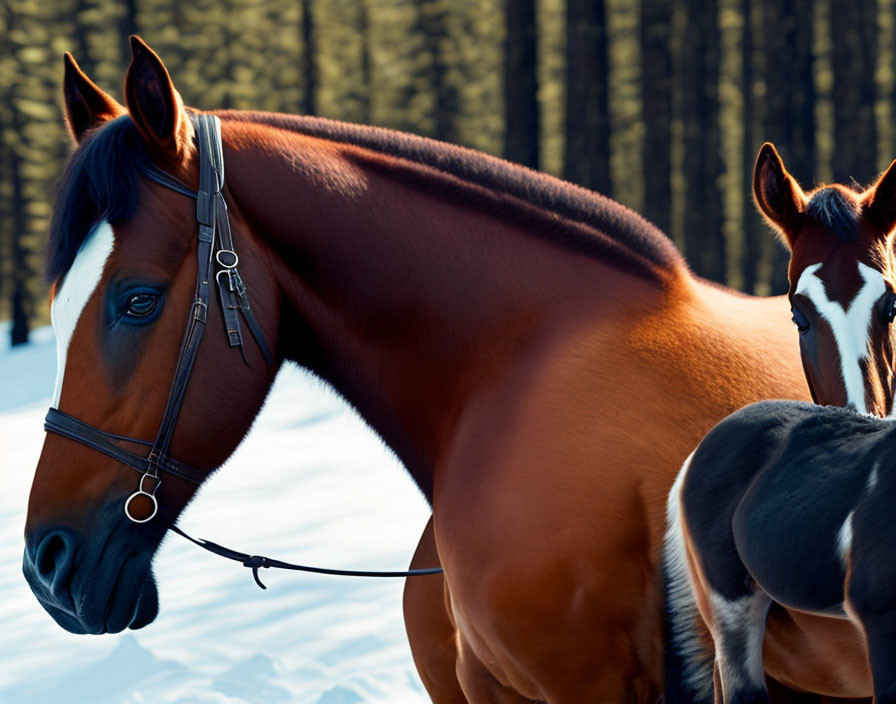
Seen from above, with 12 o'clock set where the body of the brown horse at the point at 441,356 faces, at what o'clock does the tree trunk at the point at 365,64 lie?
The tree trunk is roughly at 3 o'clock from the brown horse.

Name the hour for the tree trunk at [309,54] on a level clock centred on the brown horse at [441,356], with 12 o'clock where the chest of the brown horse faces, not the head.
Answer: The tree trunk is roughly at 3 o'clock from the brown horse.

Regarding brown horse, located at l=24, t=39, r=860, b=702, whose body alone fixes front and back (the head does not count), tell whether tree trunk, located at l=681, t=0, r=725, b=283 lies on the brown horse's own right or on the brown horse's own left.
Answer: on the brown horse's own right

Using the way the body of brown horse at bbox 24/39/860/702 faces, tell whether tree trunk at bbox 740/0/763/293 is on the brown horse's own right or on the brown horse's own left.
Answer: on the brown horse's own right

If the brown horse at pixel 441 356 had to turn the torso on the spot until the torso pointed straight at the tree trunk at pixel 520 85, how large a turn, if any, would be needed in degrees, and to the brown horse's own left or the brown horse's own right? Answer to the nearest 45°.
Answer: approximately 90° to the brown horse's own right

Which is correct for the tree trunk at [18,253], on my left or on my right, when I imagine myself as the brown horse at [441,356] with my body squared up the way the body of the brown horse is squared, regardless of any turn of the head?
on my right

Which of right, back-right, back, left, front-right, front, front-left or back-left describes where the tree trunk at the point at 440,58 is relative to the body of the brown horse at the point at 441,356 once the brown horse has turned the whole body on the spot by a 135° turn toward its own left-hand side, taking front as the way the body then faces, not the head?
back-left

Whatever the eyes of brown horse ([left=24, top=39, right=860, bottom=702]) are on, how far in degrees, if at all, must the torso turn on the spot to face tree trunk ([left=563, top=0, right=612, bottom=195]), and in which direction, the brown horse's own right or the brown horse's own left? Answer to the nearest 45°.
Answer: approximately 90° to the brown horse's own right

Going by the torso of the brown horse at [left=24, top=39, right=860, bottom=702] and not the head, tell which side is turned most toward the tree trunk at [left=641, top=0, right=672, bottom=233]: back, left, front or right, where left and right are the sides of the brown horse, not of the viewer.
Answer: right

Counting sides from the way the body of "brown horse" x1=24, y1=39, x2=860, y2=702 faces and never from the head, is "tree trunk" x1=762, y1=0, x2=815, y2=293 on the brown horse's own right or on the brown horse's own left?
on the brown horse's own right

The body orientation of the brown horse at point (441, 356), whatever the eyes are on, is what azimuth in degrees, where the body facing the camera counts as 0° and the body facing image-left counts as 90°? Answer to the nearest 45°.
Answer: approximately 90°
